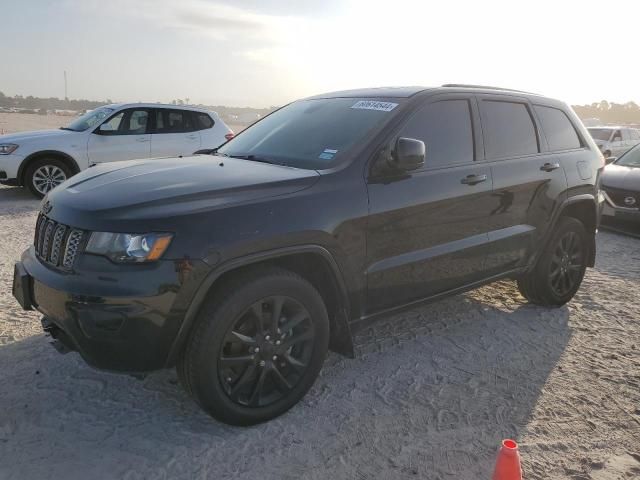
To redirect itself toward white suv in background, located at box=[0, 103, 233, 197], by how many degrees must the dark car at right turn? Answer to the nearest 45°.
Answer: approximately 45° to its right

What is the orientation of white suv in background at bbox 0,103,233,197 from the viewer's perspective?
to the viewer's left

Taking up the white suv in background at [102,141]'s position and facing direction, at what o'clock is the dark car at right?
The dark car at right is roughly at 7 o'clock from the white suv in background.

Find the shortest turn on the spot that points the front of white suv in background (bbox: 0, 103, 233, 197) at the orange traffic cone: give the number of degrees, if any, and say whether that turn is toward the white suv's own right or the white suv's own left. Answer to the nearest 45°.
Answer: approximately 90° to the white suv's own left

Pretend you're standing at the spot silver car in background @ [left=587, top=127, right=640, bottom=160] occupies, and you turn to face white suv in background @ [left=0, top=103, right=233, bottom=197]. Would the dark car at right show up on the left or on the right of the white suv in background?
left

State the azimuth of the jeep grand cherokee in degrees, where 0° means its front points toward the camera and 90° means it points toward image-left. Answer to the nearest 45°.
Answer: approximately 45°

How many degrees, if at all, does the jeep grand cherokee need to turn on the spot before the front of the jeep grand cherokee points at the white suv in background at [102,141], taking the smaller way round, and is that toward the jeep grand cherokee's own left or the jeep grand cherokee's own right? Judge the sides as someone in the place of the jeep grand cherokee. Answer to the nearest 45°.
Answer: approximately 90° to the jeep grand cherokee's own right

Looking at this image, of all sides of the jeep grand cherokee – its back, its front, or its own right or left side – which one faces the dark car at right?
back

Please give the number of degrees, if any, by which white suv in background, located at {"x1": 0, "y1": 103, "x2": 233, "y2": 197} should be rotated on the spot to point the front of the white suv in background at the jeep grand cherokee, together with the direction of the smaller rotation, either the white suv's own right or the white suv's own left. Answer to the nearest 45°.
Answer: approximately 90° to the white suv's own left

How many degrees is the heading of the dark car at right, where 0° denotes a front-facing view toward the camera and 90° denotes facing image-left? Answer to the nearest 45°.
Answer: approximately 45°

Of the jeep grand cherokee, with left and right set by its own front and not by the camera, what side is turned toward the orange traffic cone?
left

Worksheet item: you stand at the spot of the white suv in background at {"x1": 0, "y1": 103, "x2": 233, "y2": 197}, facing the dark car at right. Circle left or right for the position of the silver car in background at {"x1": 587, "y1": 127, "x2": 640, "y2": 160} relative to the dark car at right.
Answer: left

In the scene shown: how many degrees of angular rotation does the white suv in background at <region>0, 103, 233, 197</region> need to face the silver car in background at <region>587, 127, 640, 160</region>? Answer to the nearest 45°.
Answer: approximately 180°
